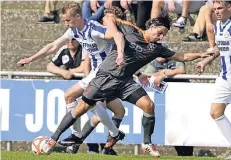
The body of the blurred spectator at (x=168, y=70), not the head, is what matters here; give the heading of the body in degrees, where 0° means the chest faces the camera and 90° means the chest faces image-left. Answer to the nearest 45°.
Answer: approximately 0°

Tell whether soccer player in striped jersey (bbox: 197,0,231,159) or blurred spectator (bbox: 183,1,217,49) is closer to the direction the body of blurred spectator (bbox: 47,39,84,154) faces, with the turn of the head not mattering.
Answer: the soccer player in striped jersey

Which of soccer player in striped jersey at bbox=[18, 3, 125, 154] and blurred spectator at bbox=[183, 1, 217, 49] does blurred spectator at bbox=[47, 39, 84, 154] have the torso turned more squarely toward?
the soccer player in striped jersey

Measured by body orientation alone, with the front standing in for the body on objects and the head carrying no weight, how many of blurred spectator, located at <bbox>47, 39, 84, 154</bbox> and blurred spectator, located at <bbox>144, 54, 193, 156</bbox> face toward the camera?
2

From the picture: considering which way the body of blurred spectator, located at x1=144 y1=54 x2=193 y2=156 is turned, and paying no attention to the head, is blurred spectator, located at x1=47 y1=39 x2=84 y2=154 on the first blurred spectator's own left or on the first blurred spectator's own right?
on the first blurred spectator's own right
